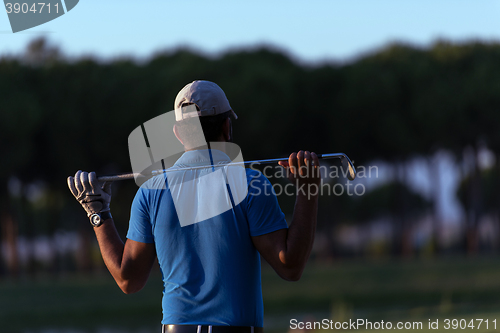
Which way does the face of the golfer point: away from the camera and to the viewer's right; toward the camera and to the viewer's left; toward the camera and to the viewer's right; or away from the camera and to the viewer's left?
away from the camera and to the viewer's right

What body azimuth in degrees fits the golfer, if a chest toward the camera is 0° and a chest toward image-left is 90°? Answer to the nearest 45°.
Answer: approximately 180°
